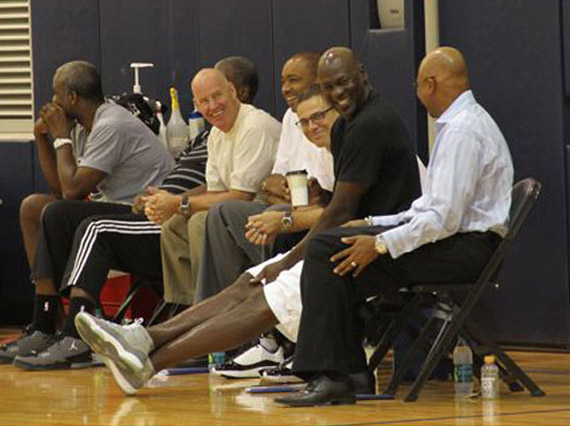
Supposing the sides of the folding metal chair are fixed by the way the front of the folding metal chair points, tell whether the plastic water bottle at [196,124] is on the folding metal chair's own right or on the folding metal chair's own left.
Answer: on the folding metal chair's own right

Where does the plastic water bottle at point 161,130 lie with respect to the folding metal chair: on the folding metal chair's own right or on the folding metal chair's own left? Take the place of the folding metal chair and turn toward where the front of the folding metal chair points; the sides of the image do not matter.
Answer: on the folding metal chair's own right

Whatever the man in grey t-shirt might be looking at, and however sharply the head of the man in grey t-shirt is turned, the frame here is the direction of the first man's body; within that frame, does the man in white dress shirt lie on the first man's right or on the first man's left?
on the first man's left

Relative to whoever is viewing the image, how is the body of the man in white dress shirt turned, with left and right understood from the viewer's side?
facing to the left of the viewer
